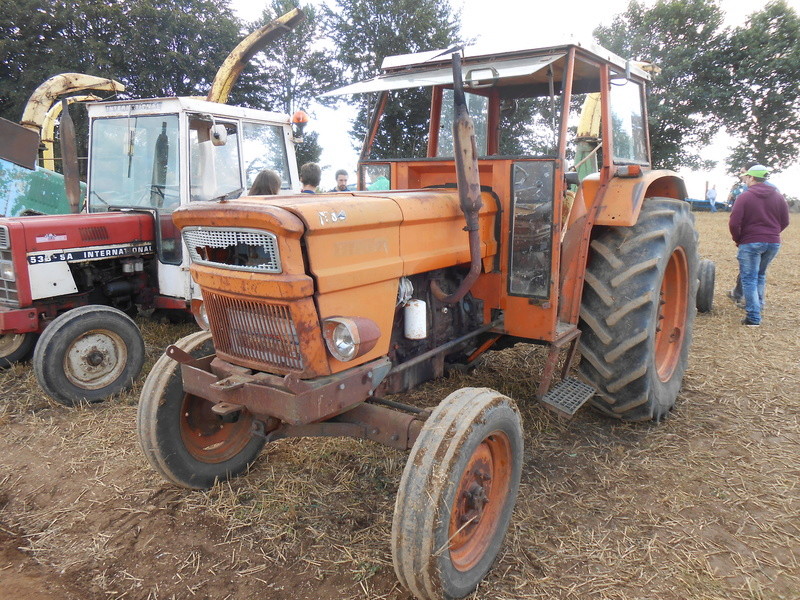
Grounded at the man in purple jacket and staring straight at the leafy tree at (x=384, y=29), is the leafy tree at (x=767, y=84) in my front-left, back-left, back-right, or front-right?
front-right

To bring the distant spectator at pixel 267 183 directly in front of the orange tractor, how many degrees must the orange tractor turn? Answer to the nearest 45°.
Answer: approximately 90° to its right

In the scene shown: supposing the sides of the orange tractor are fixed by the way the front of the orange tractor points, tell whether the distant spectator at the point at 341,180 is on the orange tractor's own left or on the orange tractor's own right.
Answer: on the orange tractor's own right

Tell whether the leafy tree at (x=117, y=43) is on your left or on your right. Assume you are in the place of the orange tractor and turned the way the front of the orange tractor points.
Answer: on your right

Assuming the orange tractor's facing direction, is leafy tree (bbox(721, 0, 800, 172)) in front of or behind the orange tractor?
behind

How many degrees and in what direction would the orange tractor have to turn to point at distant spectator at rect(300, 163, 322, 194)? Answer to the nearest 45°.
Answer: approximately 135° to its right

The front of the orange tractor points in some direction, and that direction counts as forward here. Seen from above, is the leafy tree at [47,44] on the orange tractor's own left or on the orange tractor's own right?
on the orange tractor's own right

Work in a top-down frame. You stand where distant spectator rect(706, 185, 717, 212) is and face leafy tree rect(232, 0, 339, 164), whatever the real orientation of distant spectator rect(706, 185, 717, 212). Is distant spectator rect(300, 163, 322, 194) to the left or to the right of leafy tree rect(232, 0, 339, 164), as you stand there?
left

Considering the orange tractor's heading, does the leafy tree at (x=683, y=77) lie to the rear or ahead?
to the rear
